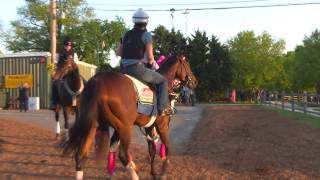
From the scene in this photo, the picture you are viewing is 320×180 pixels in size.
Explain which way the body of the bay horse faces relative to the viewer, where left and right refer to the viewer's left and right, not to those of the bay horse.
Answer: facing away from the viewer and to the right of the viewer

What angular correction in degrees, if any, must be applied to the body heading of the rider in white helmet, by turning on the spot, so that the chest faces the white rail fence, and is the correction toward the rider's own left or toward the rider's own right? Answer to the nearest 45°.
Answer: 0° — they already face it

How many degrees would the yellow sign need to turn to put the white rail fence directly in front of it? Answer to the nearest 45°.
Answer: approximately 45° to its left

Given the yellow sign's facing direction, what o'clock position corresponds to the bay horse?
The bay horse is roughly at 12 o'clock from the yellow sign.

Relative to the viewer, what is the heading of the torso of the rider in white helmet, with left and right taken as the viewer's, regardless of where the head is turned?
facing away from the viewer and to the right of the viewer

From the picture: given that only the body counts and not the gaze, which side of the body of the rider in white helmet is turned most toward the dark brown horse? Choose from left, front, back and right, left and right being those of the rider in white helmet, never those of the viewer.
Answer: left

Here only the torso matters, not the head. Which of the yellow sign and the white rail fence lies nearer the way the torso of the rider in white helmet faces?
the white rail fence

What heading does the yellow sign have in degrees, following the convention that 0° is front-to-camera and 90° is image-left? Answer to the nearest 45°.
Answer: approximately 0°
